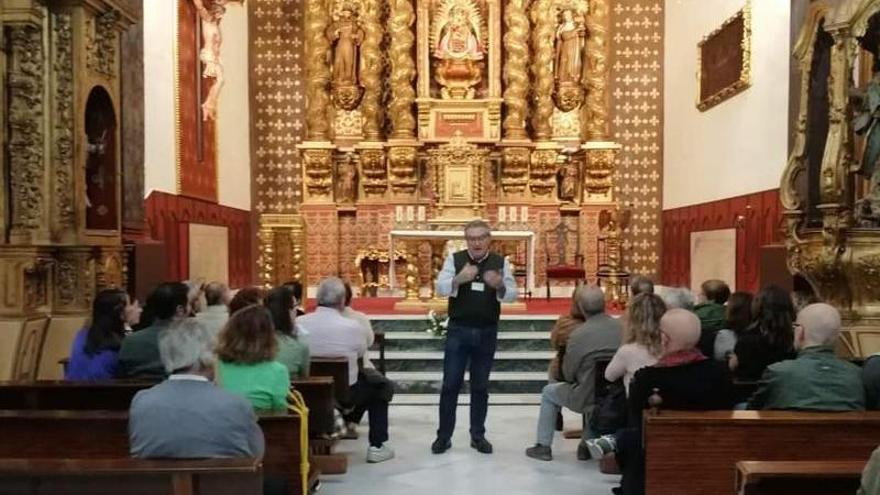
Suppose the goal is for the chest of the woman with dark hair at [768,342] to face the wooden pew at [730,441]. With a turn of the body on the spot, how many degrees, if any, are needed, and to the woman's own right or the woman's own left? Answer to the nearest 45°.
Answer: approximately 135° to the woman's own left

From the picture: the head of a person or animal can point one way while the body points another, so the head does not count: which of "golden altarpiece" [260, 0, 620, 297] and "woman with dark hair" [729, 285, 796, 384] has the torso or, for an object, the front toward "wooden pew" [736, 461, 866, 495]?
the golden altarpiece

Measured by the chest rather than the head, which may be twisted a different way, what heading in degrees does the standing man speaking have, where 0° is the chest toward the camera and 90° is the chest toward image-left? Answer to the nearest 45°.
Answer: approximately 0°

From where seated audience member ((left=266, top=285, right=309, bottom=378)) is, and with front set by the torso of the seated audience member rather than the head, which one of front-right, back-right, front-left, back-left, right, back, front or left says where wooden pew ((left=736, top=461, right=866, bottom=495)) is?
right

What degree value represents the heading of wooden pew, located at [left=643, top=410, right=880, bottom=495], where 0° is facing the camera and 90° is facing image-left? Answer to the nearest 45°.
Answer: approximately 180°

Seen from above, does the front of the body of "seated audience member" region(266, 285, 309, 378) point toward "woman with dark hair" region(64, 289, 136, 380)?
no

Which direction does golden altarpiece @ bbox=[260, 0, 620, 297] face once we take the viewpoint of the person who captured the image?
facing the viewer

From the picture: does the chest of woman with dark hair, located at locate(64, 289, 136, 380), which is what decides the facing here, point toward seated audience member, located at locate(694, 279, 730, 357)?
no

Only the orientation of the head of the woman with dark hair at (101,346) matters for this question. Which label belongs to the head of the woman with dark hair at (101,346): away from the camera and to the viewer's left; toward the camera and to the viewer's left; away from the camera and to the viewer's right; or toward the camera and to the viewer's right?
away from the camera and to the viewer's right

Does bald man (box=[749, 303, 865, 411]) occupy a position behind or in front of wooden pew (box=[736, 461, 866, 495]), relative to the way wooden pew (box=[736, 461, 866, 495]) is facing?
in front

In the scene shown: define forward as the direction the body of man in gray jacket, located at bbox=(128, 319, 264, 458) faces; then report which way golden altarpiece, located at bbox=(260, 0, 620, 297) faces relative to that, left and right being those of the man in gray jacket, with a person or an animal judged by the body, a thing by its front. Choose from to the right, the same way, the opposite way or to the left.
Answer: the opposite way

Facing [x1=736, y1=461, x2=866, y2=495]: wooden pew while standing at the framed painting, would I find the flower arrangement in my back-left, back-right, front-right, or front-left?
front-right

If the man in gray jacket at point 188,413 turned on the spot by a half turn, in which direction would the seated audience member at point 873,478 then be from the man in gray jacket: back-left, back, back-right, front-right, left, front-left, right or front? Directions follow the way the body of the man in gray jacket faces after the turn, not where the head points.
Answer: front-left

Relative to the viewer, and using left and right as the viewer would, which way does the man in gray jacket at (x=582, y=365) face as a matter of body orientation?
facing away from the viewer and to the left of the viewer

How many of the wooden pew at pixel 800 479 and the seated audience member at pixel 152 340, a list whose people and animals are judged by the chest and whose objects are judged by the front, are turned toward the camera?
0

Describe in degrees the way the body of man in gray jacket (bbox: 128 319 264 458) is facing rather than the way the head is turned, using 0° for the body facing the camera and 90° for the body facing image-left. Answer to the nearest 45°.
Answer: approximately 180°

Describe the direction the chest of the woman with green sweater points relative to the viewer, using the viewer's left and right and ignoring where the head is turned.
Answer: facing away from the viewer

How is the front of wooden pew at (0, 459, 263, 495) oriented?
away from the camera

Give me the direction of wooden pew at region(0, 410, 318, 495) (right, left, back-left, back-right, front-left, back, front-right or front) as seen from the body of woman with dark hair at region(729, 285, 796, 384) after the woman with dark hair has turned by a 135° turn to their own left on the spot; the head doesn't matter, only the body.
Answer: front-right
